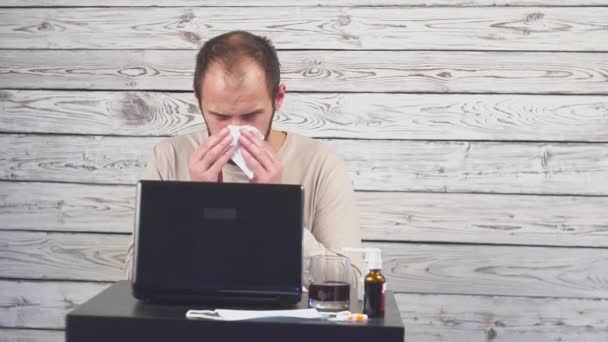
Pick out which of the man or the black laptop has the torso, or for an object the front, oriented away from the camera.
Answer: the black laptop

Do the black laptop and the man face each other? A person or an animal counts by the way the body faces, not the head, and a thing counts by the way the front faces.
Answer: yes

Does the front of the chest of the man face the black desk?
yes

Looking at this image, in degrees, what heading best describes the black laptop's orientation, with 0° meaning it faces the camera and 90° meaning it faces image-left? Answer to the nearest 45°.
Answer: approximately 180°

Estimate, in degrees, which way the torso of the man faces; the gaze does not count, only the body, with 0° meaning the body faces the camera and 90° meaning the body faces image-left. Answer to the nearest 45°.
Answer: approximately 0°

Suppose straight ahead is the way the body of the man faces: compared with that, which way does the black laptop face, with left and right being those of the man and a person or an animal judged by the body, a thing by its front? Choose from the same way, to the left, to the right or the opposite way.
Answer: the opposite way

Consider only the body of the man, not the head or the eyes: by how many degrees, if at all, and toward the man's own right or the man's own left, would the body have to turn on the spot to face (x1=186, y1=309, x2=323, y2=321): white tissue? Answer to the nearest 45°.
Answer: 0° — they already face it

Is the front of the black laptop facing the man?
yes
